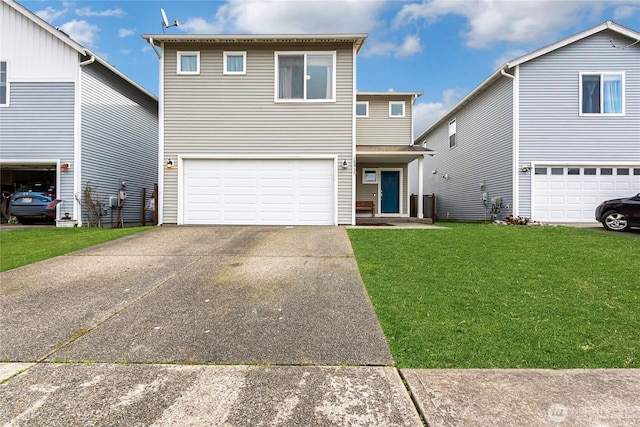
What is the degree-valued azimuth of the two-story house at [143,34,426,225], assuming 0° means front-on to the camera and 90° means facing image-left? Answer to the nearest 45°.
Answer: approximately 0°

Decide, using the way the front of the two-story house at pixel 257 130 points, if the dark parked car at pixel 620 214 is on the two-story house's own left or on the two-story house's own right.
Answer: on the two-story house's own left

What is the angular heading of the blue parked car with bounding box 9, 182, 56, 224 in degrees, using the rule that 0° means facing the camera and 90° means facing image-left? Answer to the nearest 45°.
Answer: approximately 180°

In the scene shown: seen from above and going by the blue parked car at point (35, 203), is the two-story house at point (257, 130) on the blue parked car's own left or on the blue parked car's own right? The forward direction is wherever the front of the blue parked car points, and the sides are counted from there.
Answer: on the blue parked car's own right

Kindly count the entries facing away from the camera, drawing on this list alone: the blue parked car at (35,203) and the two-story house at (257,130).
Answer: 1

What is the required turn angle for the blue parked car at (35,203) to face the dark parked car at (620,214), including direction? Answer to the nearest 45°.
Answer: approximately 135° to its right

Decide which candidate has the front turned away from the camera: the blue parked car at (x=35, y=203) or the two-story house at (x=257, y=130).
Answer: the blue parked car

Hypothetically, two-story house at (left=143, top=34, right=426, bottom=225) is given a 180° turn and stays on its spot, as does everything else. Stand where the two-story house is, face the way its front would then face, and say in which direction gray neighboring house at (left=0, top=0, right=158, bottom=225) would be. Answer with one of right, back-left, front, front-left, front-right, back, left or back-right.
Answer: left

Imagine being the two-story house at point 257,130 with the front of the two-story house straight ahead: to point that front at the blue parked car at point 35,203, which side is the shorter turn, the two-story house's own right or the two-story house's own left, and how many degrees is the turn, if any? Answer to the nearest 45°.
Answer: approximately 90° to the two-story house's own right
